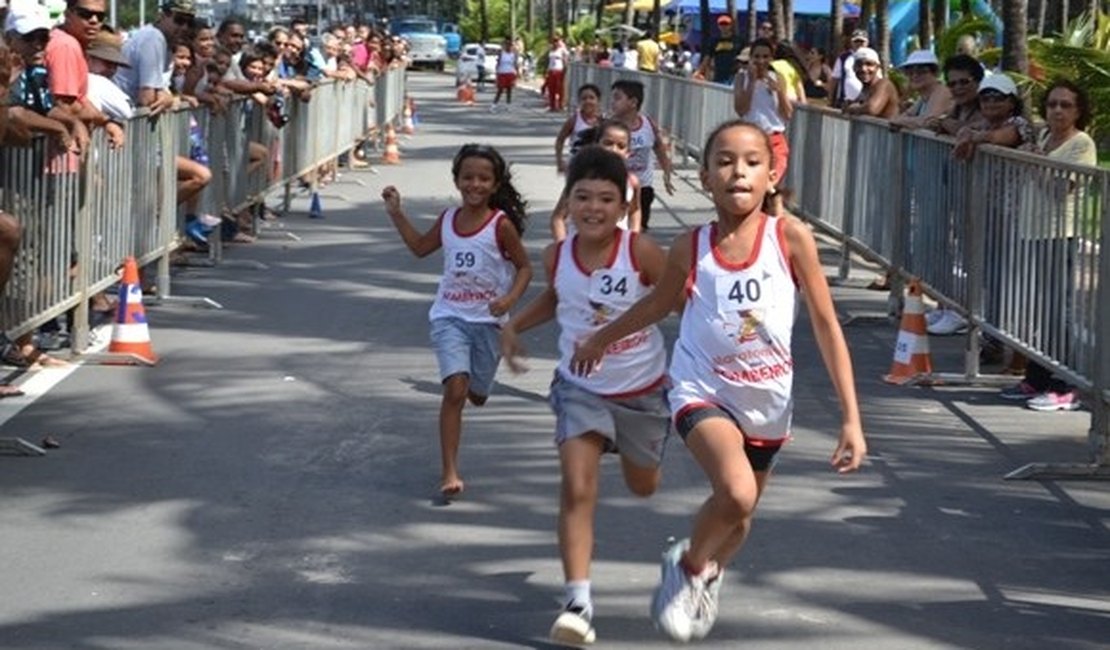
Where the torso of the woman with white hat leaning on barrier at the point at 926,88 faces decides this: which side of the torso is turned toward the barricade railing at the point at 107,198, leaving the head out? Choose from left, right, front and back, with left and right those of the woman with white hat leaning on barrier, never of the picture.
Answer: front

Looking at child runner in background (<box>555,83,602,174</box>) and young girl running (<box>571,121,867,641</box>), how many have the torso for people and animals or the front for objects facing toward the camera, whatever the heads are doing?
2

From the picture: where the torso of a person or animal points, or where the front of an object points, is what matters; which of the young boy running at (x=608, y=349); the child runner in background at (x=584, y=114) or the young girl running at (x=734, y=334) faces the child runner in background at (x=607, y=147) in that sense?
the child runner in background at (x=584, y=114)

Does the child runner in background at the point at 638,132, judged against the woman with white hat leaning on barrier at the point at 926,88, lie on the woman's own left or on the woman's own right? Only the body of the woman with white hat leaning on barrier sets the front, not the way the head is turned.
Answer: on the woman's own right

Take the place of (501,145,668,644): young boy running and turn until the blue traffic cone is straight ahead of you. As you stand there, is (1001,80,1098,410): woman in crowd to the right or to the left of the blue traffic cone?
right
